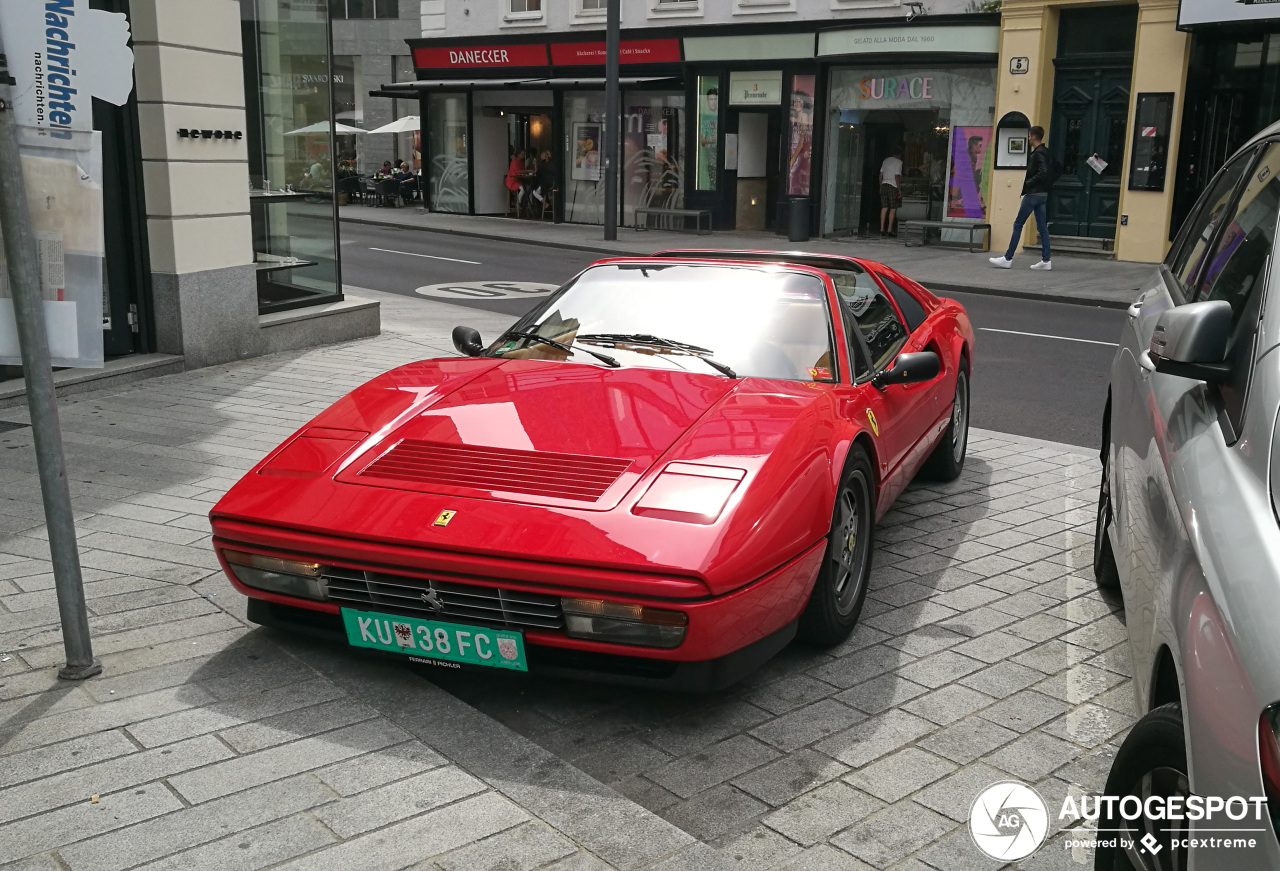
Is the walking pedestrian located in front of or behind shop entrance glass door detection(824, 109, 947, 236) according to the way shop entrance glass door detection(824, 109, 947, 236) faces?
in front

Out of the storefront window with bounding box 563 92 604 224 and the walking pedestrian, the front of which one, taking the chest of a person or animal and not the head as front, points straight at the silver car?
the storefront window

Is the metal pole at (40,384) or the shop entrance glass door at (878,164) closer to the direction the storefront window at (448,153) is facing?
the metal pole

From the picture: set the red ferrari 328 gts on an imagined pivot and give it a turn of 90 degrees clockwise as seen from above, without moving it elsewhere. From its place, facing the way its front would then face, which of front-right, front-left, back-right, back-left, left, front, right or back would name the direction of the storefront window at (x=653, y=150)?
front-right

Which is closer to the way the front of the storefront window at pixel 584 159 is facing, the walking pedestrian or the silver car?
the silver car

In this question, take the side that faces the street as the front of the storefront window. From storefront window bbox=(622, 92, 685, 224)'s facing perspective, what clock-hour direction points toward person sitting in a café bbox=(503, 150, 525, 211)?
The person sitting in a café is roughly at 4 o'clock from the storefront window.

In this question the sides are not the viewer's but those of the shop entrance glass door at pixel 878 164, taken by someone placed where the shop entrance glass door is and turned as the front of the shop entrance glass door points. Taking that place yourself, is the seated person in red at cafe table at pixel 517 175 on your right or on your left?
on your right

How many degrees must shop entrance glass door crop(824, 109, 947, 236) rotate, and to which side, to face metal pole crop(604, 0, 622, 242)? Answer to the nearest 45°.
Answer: approximately 45° to its right

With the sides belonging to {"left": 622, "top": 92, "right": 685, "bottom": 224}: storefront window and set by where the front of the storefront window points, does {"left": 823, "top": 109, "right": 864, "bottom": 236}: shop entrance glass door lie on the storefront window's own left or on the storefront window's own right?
on the storefront window's own left

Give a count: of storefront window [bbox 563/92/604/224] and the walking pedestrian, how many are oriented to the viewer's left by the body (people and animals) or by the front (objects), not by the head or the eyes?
1

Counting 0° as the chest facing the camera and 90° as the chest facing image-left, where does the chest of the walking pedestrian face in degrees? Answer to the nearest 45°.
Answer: approximately 90°

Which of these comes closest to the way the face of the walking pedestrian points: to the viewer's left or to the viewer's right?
to the viewer's left

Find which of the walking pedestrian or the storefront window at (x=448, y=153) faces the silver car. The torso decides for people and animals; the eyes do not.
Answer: the storefront window
